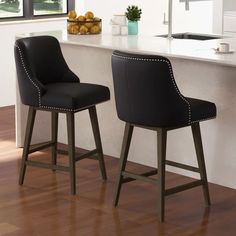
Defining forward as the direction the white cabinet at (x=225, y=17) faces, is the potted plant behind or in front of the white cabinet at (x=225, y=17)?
in front

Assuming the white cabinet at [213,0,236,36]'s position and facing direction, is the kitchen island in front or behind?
in front

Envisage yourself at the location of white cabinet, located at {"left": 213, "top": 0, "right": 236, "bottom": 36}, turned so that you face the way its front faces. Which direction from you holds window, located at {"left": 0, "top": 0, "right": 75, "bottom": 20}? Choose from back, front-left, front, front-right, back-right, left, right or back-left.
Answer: front-right

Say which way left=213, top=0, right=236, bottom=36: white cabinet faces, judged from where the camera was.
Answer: facing the viewer and to the left of the viewer

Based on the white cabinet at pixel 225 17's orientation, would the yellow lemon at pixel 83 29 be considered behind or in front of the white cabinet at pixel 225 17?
in front
